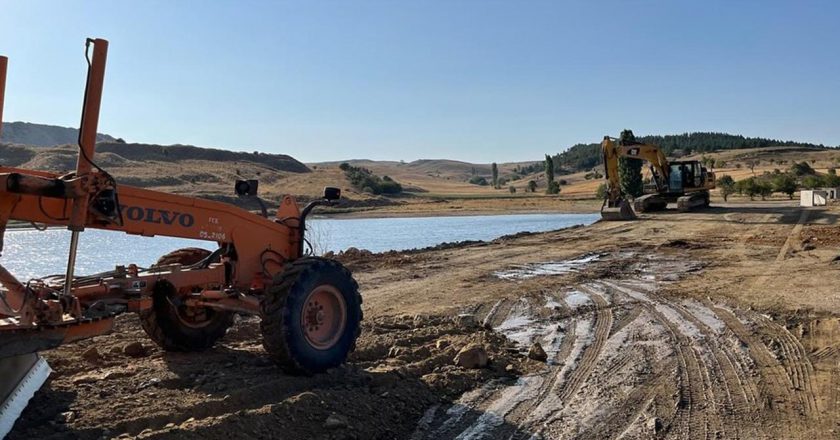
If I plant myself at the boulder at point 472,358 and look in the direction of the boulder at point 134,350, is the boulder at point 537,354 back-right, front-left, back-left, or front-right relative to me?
back-right

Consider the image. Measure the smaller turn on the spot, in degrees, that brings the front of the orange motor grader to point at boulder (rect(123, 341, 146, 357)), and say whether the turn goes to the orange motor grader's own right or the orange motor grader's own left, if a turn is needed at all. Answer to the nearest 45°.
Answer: approximately 45° to the orange motor grader's own left

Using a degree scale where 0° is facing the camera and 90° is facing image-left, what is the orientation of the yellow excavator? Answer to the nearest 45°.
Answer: approximately 45°

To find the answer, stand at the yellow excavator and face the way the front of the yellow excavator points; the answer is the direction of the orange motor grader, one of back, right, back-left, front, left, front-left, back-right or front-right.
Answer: front-left

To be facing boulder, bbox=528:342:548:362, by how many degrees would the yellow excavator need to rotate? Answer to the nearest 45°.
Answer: approximately 45° to its left

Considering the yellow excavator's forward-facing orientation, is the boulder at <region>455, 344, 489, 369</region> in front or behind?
in front
